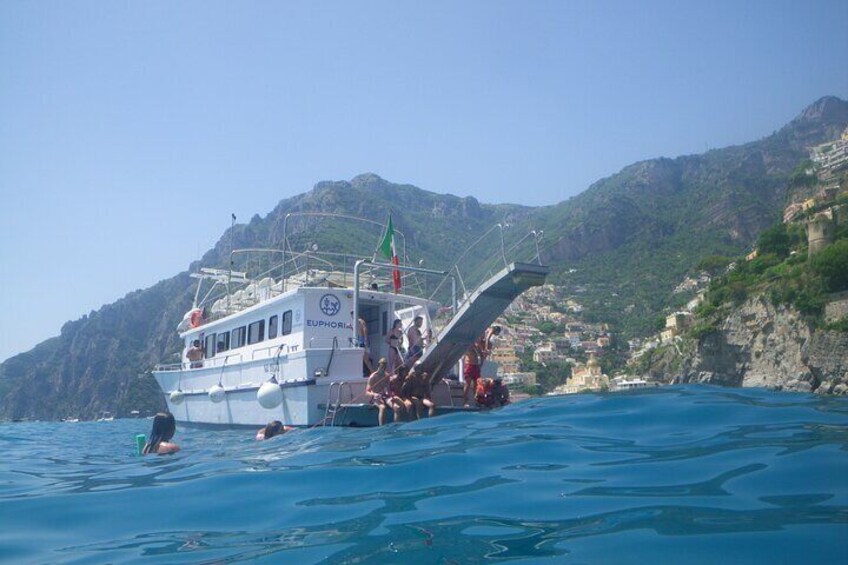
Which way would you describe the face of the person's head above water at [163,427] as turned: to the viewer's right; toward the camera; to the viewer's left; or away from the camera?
away from the camera

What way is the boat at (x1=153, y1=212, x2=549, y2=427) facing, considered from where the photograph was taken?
facing away from the viewer and to the left of the viewer

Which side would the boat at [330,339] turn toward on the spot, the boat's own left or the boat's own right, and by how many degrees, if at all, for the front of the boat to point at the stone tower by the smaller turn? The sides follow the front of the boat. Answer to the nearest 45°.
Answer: approximately 90° to the boat's own right

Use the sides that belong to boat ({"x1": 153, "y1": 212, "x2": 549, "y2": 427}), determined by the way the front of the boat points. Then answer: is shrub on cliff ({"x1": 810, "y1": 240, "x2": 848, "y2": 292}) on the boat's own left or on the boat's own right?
on the boat's own right
